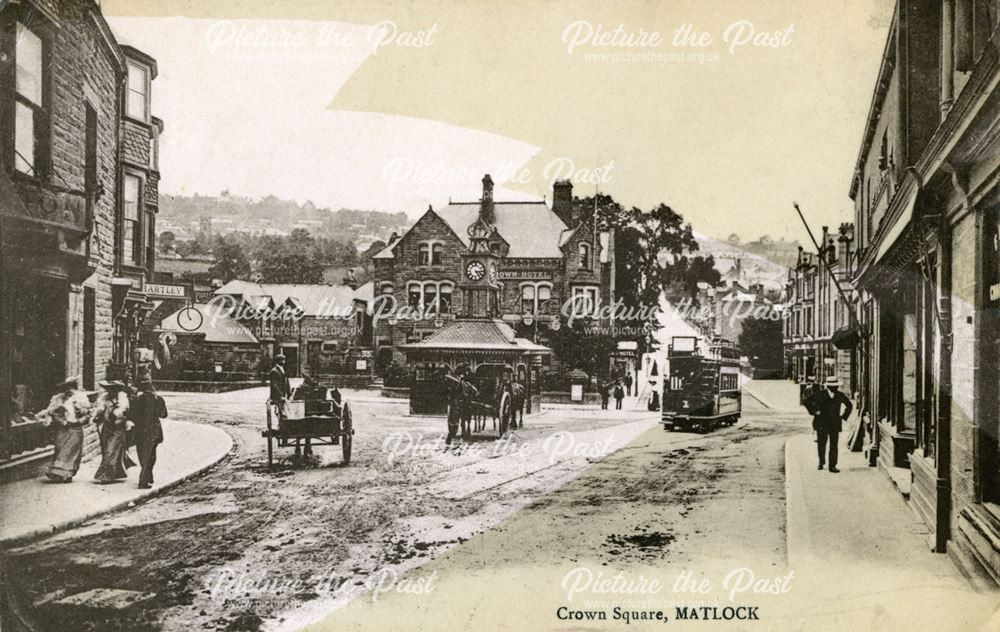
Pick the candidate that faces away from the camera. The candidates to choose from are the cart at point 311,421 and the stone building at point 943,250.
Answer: the cart

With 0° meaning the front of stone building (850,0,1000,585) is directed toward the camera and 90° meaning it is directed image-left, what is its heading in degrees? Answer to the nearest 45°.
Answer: approximately 90°

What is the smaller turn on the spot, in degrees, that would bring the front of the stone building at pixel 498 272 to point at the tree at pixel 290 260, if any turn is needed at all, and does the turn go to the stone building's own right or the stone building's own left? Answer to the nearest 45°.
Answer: approximately 90° to the stone building's own right

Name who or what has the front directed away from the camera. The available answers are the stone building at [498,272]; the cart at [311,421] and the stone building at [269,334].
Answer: the cart

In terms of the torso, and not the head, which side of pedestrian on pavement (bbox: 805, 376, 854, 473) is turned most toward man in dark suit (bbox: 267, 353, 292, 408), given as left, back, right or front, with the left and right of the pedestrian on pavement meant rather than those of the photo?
right

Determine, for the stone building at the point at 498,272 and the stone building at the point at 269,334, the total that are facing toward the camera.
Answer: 2

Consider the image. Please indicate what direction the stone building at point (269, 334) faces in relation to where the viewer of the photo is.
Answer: facing the viewer

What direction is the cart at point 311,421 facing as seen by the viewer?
away from the camera

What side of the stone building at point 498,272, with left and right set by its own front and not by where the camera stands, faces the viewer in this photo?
front
